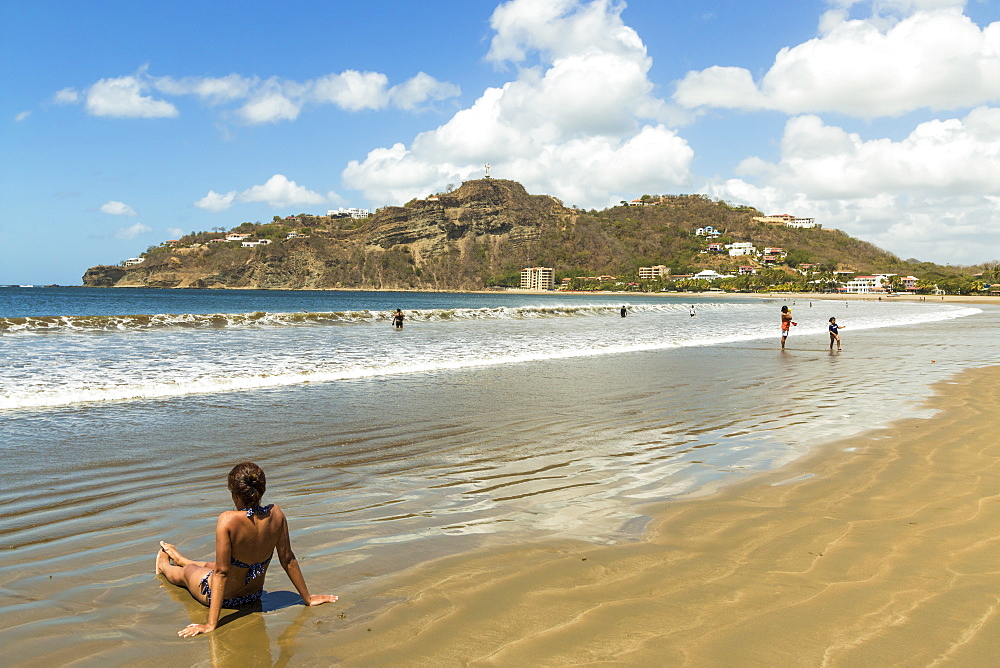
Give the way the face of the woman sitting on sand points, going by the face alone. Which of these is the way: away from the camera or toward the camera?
away from the camera

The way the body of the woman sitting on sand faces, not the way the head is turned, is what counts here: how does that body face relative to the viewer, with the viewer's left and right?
facing away from the viewer and to the left of the viewer
